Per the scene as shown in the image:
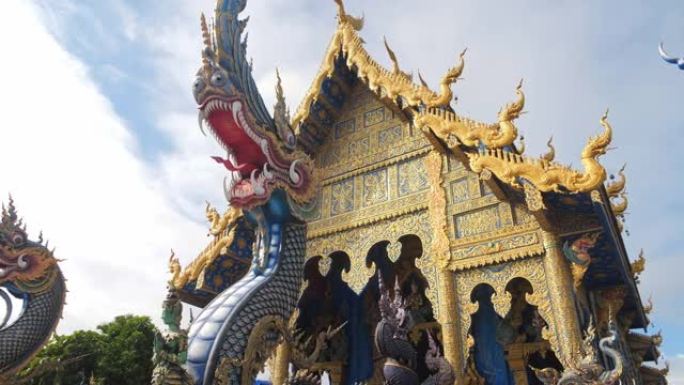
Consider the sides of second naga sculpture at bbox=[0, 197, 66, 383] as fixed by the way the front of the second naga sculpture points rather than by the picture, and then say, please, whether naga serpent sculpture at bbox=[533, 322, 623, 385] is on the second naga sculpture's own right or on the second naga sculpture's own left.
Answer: on the second naga sculpture's own left
